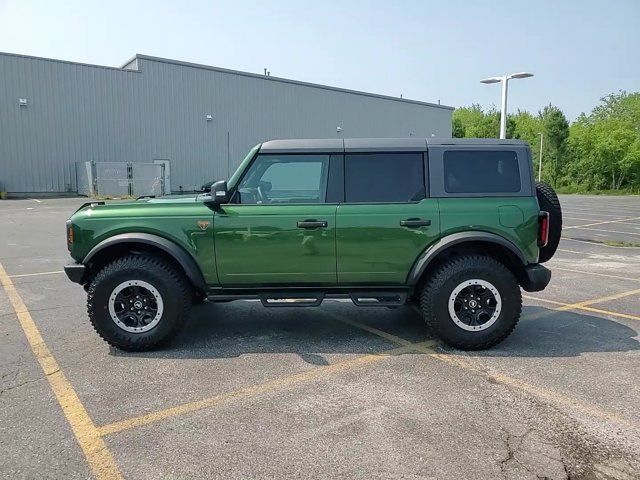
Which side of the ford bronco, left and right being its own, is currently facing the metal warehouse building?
right

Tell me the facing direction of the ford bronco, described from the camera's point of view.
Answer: facing to the left of the viewer
